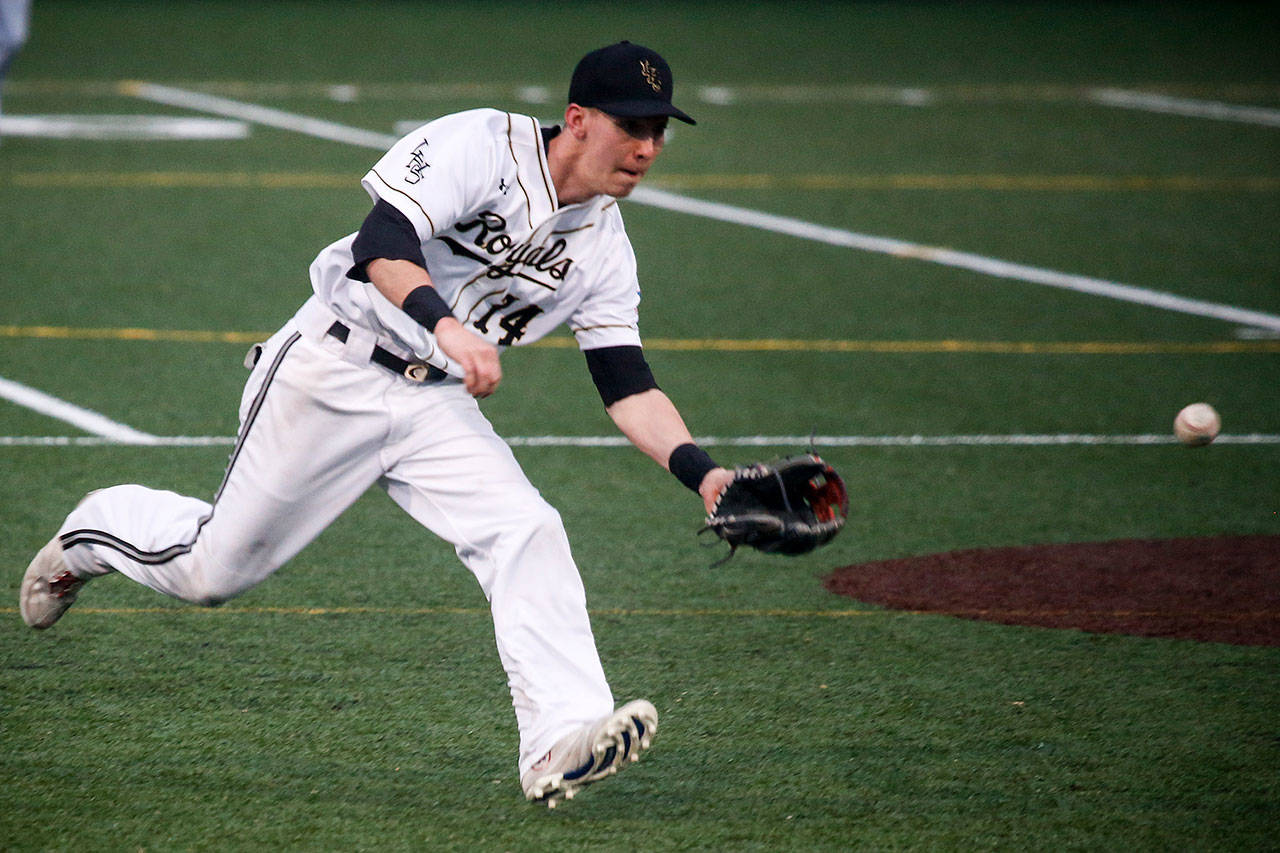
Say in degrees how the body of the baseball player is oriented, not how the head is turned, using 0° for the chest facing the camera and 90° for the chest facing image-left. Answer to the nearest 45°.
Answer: approximately 315°

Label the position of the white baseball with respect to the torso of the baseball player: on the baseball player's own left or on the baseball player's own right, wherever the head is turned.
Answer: on the baseball player's own left
